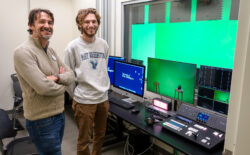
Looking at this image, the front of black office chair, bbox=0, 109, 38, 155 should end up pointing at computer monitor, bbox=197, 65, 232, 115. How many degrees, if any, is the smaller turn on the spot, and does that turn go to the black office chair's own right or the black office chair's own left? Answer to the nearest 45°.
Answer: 0° — it already faces it

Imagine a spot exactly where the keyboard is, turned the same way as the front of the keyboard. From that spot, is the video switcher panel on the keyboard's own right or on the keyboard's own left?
on the keyboard's own left

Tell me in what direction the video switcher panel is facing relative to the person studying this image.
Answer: facing the viewer and to the left of the viewer

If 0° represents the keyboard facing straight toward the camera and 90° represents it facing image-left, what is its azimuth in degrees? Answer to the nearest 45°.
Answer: approximately 45°

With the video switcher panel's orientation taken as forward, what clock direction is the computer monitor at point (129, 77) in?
The computer monitor is roughly at 3 o'clock from the video switcher panel.

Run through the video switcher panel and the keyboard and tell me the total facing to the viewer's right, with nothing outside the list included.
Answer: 0

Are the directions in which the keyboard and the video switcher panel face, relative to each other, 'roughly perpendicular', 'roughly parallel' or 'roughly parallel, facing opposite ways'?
roughly parallel

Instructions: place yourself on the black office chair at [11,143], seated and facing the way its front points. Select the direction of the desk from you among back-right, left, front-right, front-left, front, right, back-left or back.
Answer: front
